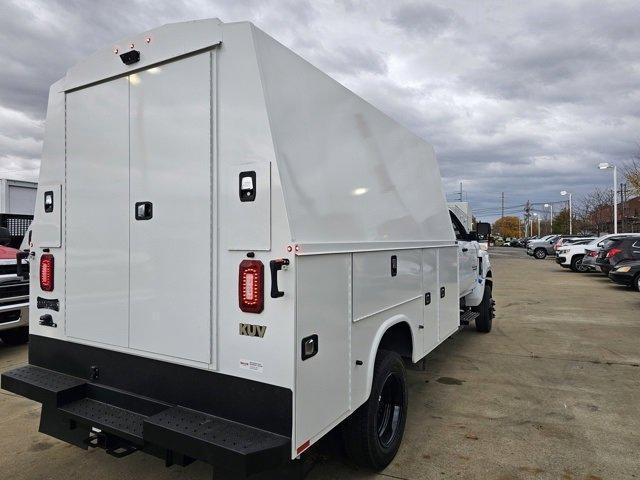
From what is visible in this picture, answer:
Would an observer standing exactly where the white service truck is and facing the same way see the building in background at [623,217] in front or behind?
in front

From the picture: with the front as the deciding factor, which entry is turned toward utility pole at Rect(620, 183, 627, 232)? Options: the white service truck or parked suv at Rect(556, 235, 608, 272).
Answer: the white service truck

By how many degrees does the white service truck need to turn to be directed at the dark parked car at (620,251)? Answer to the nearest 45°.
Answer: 0° — it already faces it

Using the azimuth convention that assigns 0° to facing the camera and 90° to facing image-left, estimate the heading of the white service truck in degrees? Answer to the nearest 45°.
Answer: approximately 225°

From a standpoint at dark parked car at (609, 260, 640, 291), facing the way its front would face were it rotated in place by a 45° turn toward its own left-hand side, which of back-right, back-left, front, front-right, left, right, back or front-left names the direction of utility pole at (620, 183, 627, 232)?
back

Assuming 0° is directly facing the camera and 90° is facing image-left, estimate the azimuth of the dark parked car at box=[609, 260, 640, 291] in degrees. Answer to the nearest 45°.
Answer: approximately 45°

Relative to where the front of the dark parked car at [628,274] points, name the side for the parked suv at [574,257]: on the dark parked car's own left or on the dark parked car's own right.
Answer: on the dark parked car's own right

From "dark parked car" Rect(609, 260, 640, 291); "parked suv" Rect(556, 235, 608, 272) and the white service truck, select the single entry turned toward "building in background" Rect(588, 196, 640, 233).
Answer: the white service truck

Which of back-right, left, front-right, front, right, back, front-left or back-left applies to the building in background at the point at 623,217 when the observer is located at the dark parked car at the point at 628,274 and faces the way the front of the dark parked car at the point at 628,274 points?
back-right

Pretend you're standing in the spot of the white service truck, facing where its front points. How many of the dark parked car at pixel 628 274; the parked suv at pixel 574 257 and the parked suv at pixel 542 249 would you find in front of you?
3

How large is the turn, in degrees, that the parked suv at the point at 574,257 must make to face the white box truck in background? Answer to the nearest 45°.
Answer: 0° — it already faces it
